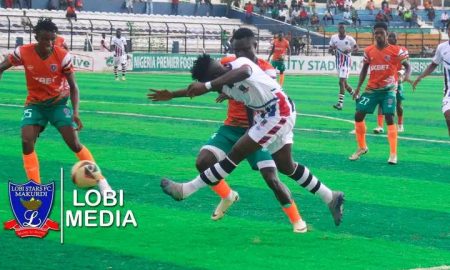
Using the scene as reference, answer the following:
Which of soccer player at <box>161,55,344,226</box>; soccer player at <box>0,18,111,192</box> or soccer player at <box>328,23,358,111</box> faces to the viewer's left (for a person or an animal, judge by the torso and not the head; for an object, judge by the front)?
soccer player at <box>161,55,344,226</box>

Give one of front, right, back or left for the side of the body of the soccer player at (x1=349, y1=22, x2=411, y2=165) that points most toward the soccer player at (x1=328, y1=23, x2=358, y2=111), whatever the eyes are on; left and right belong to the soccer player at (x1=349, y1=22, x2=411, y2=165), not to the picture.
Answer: back

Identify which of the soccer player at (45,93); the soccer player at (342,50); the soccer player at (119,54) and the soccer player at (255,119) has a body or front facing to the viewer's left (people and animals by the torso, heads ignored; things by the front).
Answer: the soccer player at (255,119)

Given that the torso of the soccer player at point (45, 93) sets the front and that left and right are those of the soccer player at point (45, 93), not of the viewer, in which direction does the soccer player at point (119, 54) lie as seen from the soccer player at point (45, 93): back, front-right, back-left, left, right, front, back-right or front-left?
back

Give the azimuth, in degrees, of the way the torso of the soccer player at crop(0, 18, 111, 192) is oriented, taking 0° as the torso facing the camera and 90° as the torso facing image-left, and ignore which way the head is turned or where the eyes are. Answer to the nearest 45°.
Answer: approximately 0°

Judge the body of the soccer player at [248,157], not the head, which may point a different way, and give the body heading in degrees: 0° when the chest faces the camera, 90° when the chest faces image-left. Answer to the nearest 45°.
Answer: approximately 45°

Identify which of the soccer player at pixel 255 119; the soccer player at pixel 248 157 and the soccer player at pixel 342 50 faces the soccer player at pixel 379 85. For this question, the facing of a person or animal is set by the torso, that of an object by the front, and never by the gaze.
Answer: the soccer player at pixel 342 50

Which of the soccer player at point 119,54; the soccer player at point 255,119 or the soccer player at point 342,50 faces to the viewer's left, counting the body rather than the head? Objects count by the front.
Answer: the soccer player at point 255,119

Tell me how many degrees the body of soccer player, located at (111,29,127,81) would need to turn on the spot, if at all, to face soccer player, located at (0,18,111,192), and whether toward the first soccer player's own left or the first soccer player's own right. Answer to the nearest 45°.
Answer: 0° — they already face them

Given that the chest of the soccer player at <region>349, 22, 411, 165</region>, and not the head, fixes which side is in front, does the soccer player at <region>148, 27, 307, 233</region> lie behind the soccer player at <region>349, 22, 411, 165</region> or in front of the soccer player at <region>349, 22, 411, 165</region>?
in front

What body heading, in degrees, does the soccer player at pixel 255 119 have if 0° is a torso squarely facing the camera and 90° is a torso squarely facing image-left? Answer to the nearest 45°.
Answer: approximately 90°
